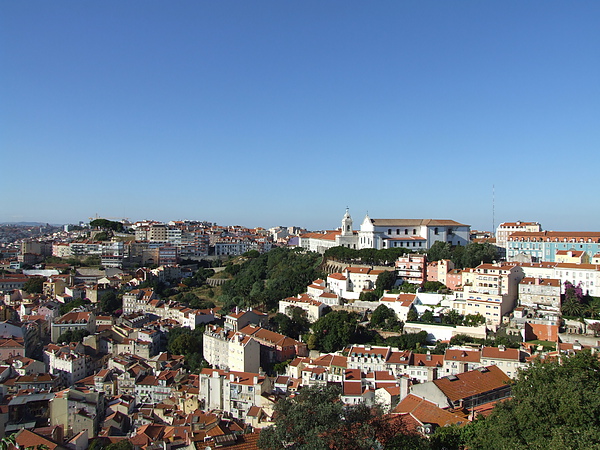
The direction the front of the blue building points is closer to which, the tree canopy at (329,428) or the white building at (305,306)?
the tree canopy

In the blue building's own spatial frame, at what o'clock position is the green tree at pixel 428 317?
The green tree is roughly at 1 o'clock from the blue building.

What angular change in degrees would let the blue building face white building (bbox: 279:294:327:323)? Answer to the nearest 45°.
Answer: approximately 45° to its right

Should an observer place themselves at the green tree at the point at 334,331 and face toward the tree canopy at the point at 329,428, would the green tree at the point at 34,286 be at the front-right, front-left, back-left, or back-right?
back-right

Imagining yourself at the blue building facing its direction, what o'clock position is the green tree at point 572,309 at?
The green tree is roughly at 12 o'clock from the blue building.

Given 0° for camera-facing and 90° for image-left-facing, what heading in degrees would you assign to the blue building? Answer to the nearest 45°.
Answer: approximately 0°

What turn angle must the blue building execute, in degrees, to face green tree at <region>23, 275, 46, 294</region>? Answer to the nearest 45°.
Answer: approximately 90° to its right

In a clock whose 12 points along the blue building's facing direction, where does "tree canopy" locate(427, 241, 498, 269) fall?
The tree canopy is roughly at 2 o'clock from the blue building.

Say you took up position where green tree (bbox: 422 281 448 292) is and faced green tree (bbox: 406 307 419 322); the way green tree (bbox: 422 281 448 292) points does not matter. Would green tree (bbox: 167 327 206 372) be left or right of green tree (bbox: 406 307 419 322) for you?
right

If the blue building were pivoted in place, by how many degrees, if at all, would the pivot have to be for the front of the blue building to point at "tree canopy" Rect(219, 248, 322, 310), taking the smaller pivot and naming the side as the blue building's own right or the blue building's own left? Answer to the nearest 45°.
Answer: approximately 90° to the blue building's own right

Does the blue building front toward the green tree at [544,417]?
yes
